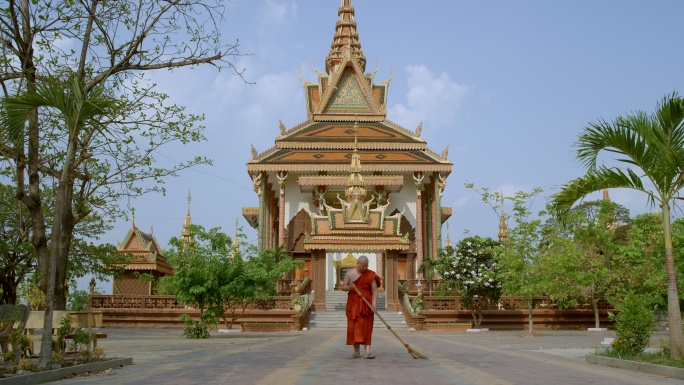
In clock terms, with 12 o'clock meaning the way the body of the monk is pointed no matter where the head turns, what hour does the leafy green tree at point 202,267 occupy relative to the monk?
The leafy green tree is roughly at 5 o'clock from the monk.

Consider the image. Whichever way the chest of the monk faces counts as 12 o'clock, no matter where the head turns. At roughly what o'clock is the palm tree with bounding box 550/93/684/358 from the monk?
The palm tree is roughly at 9 o'clock from the monk.

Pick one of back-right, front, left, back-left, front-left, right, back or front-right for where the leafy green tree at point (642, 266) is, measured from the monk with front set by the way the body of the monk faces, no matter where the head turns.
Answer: back-left

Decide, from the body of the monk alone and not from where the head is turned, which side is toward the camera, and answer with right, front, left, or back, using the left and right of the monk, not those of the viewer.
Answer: front

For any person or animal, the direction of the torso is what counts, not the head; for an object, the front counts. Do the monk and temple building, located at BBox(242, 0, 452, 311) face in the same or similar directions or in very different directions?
same or similar directions

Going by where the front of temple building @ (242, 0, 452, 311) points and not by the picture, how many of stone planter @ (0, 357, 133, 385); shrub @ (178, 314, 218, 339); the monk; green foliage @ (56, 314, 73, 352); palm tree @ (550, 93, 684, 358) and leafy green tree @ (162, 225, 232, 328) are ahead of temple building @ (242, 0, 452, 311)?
6

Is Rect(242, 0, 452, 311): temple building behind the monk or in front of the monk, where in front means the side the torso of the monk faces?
behind

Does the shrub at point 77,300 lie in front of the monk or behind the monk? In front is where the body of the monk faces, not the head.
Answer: behind

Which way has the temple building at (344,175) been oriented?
toward the camera

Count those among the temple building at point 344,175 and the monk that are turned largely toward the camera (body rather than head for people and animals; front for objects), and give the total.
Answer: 2

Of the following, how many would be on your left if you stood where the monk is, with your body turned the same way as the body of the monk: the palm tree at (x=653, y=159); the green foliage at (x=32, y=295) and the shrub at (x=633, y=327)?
2

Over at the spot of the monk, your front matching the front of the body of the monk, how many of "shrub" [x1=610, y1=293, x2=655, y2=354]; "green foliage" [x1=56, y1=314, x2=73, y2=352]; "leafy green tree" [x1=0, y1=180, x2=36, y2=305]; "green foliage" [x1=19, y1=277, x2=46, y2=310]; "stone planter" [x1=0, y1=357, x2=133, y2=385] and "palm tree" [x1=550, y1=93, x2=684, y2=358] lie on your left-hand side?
2

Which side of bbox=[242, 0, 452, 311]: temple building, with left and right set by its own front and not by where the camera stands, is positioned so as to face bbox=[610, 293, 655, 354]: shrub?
front
